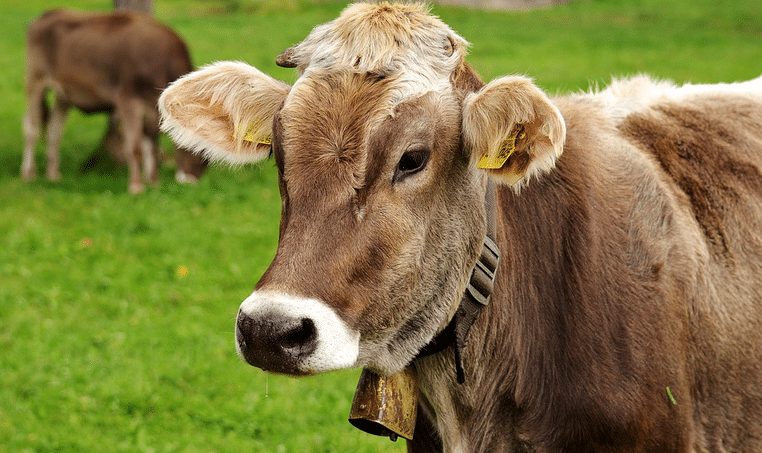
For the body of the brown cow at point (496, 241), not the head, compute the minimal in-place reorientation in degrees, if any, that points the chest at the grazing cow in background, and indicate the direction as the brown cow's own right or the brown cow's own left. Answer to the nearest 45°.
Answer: approximately 90° to the brown cow's own right

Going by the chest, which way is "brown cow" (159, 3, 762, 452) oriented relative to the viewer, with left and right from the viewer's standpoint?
facing the viewer and to the left of the viewer
